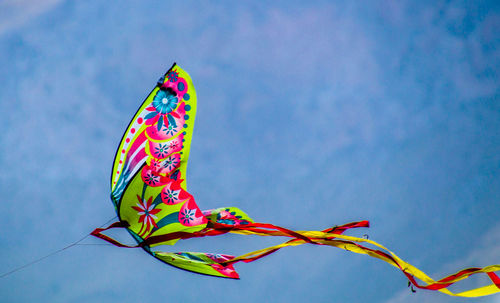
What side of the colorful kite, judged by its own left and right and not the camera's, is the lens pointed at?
left
